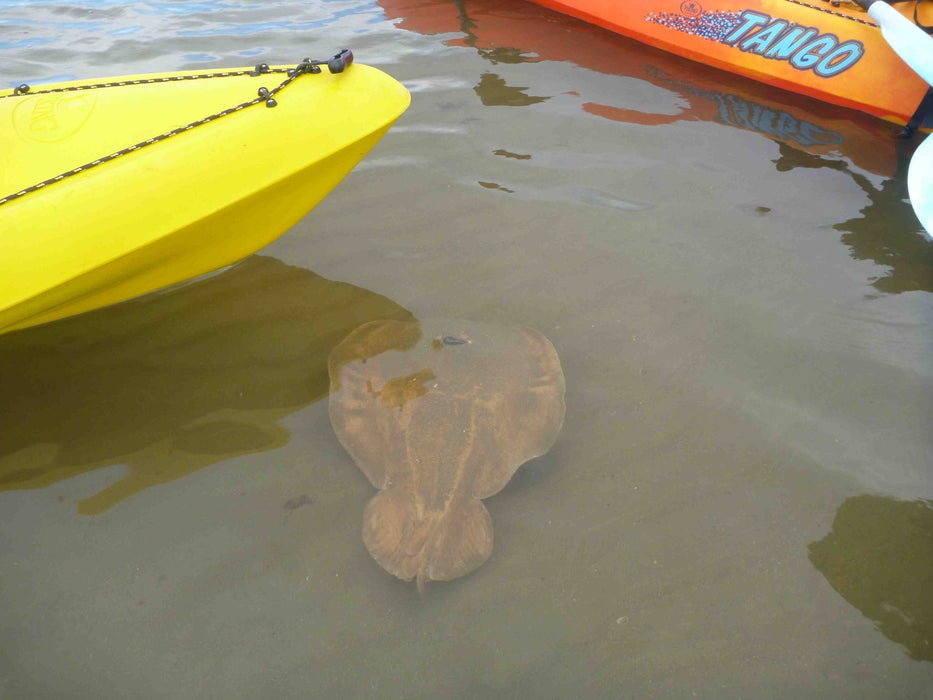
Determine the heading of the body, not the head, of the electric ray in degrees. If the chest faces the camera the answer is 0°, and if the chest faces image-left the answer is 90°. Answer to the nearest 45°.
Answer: approximately 180°

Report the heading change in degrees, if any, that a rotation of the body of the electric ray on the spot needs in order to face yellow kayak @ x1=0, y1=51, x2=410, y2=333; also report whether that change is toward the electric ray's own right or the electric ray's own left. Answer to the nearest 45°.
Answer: approximately 45° to the electric ray's own left
